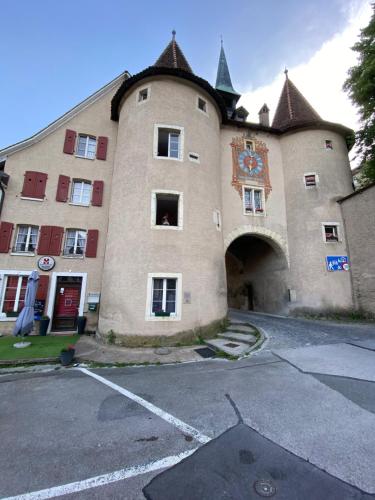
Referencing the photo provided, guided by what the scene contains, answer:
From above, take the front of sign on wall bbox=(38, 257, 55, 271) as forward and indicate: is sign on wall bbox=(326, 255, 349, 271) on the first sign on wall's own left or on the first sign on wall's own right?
on the first sign on wall's own left

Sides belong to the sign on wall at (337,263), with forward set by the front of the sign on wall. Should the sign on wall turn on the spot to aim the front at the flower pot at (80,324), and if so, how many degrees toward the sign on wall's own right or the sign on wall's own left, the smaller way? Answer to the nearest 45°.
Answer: approximately 45° to the sign on wall's own right

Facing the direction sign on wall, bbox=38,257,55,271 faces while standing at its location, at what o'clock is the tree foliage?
The tree foliage is roughly at 10 o'clock from the sign on wall.

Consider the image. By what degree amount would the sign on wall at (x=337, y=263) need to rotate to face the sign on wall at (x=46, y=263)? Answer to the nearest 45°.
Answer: approximately 45° to its right

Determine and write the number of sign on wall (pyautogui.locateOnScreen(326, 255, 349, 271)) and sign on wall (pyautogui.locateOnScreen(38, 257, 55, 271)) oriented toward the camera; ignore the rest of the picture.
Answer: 2

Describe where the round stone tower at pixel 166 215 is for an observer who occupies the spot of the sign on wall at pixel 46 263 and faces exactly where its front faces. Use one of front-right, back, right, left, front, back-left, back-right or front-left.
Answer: front-left

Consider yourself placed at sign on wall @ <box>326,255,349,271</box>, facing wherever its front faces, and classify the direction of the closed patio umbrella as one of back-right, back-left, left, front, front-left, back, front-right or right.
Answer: front-right

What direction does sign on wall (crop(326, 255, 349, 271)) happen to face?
toward the camera

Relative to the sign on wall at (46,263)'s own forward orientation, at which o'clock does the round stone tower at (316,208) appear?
The round stone tower is roughly at 10 o'clock from the sign on wall.

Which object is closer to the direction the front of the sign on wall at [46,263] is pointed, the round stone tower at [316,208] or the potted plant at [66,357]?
the potted plant
